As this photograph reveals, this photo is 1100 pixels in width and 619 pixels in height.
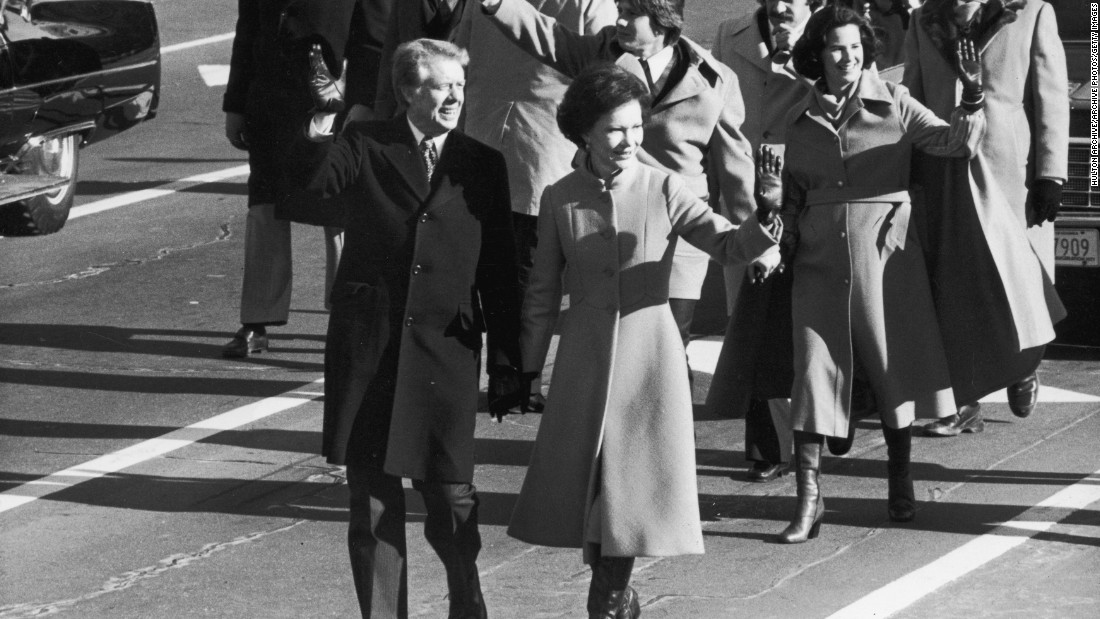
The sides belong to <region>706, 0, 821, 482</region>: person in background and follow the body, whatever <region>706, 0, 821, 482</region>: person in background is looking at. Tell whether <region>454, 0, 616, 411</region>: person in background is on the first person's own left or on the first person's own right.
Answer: on the first person's own right

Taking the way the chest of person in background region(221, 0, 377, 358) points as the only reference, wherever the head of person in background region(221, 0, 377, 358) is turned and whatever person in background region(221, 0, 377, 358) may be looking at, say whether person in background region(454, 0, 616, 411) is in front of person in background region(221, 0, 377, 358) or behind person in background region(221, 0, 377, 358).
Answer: behind

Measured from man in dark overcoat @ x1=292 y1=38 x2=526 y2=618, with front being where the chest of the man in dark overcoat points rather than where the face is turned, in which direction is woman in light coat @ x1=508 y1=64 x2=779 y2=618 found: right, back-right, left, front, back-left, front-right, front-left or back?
left

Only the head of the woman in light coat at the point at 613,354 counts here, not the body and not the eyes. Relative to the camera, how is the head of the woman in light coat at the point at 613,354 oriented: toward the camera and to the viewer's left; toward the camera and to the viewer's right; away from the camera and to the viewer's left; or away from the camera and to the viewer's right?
toward the camera and to the viewer's right

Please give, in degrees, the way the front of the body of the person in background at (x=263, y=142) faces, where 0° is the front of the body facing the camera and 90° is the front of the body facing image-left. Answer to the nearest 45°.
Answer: approximately 0°

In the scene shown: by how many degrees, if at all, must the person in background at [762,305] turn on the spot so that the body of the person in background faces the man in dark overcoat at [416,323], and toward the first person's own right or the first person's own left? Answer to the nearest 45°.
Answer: approximately 45° to the first person's own right

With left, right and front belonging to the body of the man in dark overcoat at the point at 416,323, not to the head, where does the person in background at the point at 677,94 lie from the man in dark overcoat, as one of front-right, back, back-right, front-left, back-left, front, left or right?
back-left

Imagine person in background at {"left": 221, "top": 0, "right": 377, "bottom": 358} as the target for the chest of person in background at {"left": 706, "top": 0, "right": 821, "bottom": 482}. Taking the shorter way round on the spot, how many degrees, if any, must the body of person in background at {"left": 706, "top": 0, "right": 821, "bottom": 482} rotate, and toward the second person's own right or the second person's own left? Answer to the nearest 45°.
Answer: approximately 135° to the second person's own right

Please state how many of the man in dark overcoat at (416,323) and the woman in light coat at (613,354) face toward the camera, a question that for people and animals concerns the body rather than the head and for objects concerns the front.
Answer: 2

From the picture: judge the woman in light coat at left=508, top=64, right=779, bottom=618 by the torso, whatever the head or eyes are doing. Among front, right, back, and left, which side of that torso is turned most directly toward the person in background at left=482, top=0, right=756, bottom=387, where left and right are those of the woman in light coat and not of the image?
back

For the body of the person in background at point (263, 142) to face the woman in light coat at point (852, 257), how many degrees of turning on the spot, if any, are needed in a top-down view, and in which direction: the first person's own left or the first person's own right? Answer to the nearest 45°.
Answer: approximately 45° to the first person's own left

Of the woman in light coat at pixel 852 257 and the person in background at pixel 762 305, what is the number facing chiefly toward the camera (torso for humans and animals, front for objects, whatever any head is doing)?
2
